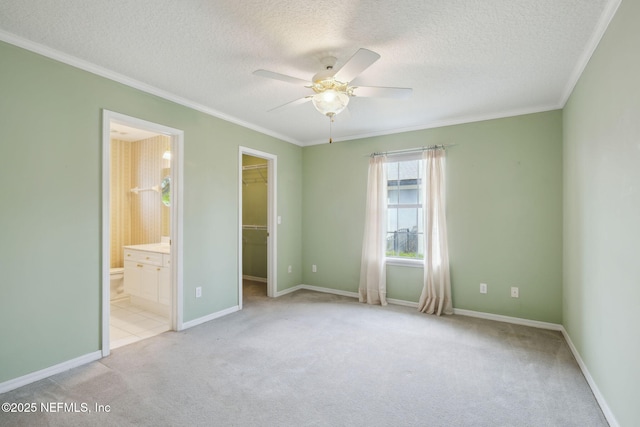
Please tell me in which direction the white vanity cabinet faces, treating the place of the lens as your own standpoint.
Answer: facing the viewer and to the left of the viewer

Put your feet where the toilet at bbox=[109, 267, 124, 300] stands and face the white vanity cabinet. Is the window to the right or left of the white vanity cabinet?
left

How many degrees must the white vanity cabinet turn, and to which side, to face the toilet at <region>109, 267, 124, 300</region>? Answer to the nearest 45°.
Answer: approximately 135° to its right

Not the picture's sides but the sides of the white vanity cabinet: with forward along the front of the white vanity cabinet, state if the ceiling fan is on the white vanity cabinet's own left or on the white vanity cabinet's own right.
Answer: on the white vanity cabinet's own left

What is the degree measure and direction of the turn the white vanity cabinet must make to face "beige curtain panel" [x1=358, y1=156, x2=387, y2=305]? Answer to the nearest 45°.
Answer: approximately 135° to its left

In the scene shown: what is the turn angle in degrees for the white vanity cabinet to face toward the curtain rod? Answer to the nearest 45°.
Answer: approximately 90° to its left

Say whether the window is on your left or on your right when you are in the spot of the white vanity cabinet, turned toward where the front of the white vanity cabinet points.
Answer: on your left
